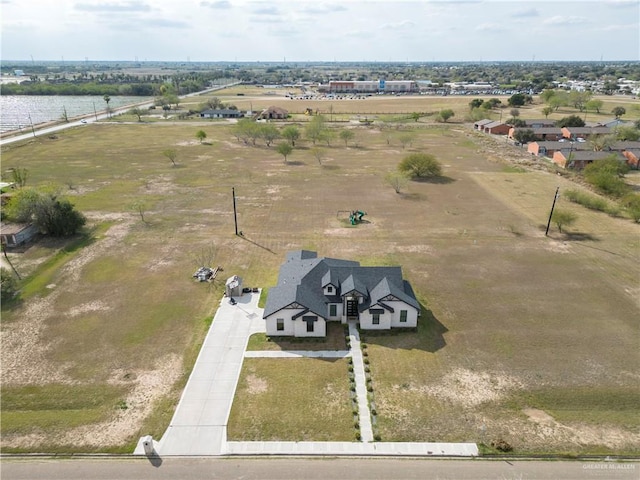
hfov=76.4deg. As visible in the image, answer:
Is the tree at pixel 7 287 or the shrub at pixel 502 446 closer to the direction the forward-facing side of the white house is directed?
the shrub

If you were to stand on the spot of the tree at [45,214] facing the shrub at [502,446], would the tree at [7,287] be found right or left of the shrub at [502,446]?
right

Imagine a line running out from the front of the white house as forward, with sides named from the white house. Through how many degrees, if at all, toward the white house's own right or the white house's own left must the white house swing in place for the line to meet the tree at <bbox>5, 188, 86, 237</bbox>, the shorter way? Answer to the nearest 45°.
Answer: approximately 135° to the white house's own right

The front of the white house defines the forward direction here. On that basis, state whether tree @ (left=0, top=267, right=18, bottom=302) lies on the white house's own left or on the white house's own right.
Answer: on the white house's own right

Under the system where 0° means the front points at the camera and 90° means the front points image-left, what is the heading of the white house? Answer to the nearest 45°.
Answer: approximately 0°

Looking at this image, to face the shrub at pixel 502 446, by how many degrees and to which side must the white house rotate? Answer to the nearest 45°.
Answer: approximately 45° to its left
